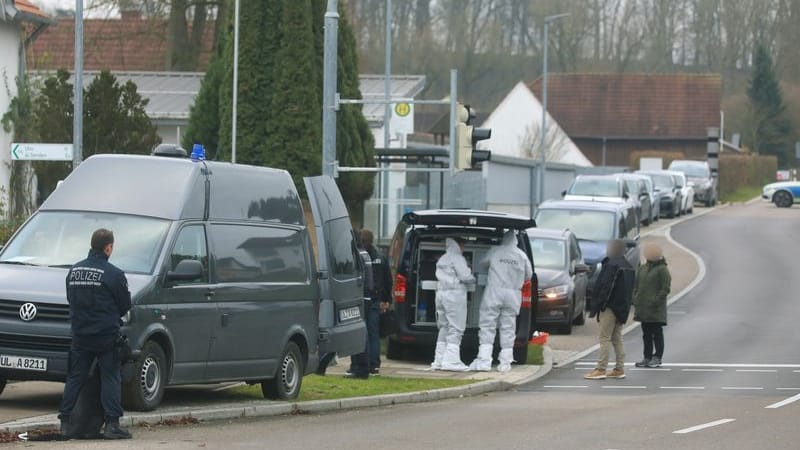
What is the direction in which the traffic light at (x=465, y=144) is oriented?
to the viewer's right

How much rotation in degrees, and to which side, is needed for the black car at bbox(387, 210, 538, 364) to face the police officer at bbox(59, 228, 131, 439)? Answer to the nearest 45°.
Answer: approximately 180°

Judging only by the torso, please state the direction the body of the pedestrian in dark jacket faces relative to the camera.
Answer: to the viewer's left

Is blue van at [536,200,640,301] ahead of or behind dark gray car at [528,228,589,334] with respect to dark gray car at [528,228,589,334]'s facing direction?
behind

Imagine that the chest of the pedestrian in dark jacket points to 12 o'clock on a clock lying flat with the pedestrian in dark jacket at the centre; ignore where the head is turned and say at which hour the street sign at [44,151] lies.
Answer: The street sign is roughly at 12 o'clock from the pedestrian in dark jacket.

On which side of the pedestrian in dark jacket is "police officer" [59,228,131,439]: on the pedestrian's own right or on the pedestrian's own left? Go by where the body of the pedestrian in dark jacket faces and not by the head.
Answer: on the pedestrian's own left

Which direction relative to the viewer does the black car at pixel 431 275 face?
away from the camera

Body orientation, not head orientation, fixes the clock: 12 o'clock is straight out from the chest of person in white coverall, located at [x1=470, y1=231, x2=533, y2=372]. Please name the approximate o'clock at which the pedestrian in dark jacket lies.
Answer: The pedestrian in dark jacket is roughly at 3 o'clock from the person in white coverall.

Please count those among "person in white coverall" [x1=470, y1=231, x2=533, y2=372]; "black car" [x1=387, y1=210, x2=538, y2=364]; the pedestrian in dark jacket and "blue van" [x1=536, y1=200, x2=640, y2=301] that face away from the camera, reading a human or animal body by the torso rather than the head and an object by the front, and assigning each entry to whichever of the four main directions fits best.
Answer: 2
